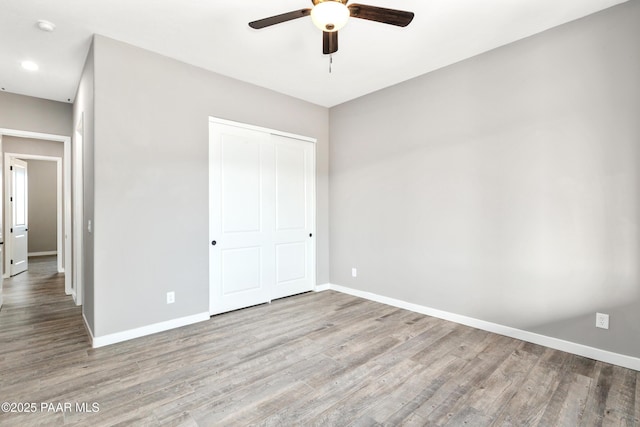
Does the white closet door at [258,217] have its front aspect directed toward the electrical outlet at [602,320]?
yes

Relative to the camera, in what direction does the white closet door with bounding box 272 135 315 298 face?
facing the viewer and to the right of the viewer

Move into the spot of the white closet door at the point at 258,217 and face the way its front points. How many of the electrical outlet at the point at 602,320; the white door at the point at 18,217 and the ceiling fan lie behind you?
1

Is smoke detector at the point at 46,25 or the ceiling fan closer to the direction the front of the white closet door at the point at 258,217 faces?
the ceiling fan

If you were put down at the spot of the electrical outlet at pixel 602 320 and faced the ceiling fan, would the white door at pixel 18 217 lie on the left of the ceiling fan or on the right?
right

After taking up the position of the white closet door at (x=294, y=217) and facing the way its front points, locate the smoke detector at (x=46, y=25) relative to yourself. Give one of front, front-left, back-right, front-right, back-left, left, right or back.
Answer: right

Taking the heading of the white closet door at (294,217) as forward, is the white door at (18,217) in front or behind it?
behind

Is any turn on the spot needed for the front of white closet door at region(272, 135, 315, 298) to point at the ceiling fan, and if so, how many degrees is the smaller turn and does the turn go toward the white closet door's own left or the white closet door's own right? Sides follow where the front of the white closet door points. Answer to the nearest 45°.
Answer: approximately 45° to the white closet door's own right

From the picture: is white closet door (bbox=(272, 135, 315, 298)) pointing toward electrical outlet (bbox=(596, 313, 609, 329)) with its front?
yes

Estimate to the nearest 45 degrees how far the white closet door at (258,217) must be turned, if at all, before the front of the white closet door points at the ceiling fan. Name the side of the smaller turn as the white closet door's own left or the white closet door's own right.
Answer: approximately 45° to the white closet door's own right
